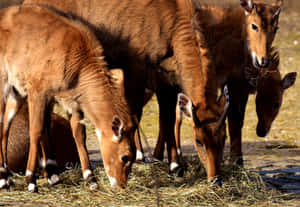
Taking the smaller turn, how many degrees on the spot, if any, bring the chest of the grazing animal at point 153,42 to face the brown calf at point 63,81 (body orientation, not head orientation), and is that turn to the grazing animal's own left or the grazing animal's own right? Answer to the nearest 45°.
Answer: approximately 135° to the grazing animal's own right

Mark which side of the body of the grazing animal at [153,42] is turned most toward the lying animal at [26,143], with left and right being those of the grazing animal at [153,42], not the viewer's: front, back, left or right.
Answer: back

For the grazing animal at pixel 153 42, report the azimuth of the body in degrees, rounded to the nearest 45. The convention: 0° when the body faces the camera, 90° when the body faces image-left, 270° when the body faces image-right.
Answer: approximately 270°
